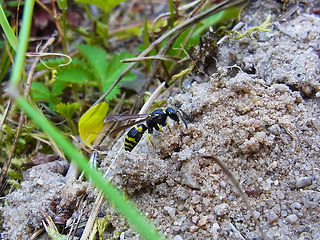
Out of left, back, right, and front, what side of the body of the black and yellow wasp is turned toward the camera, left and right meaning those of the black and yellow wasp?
right

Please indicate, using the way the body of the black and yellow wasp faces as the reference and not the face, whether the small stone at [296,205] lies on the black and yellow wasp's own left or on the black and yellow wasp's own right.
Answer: on the black and yellow wasp's own right

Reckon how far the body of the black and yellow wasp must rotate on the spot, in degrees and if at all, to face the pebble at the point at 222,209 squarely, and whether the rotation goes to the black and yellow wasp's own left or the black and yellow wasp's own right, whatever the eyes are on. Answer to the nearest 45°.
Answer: approximately 90° to the black and yellow wasp's own right

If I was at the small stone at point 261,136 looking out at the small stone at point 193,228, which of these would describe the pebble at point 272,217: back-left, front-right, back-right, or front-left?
front-left

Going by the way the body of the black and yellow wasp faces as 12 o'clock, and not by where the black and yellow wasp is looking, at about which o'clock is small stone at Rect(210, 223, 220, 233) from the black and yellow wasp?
The small stone is roughly at 3 o'clock from the black and yellow wasp.

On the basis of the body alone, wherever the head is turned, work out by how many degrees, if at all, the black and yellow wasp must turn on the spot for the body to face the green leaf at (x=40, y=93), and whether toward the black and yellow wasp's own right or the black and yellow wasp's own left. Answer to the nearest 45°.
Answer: approximately 135° to the black and yellow wasp's own left

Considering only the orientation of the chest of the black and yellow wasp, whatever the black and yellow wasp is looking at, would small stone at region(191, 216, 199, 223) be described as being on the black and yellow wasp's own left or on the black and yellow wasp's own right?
on the black and yellow wasp's own right

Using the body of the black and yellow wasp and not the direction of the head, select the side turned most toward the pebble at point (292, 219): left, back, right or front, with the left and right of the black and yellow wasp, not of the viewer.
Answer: right

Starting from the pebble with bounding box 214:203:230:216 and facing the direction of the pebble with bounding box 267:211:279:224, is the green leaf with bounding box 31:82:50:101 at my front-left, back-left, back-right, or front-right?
back-left

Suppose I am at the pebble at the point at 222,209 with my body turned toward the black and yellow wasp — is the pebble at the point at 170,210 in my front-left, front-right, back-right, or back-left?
front-left

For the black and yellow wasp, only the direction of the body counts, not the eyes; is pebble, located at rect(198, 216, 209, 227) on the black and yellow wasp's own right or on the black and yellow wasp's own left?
on the black and yellow wasp's own right
